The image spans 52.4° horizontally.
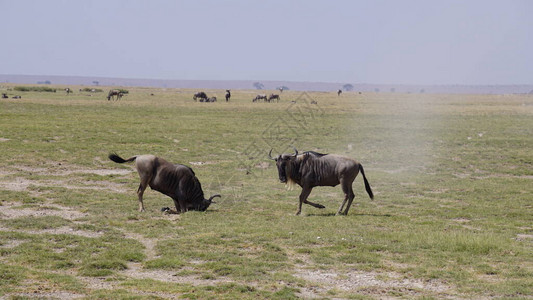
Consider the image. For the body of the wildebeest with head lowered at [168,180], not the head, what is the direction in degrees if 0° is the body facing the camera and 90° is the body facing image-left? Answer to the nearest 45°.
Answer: approximately 270°

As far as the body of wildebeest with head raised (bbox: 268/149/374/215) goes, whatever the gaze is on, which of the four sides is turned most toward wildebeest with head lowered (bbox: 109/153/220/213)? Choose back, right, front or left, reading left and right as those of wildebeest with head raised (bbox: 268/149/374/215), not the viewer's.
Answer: front

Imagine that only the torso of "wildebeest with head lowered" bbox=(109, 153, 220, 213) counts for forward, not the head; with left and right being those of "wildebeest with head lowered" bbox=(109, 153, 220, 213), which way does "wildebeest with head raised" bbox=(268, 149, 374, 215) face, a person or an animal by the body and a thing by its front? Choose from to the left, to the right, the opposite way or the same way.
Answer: the opposite way

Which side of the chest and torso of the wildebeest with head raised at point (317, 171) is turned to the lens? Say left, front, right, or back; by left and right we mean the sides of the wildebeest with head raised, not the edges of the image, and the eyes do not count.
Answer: left

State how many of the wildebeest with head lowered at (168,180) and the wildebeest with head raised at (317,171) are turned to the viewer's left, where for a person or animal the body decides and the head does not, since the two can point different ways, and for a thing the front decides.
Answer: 1

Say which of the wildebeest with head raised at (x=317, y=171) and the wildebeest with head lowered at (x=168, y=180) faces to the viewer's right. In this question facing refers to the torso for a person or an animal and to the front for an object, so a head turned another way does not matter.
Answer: the wildebeest with head lowered at (x=168, y=180)

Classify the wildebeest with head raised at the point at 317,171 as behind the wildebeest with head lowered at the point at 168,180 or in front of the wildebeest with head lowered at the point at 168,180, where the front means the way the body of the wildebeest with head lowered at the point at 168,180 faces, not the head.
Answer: in front
